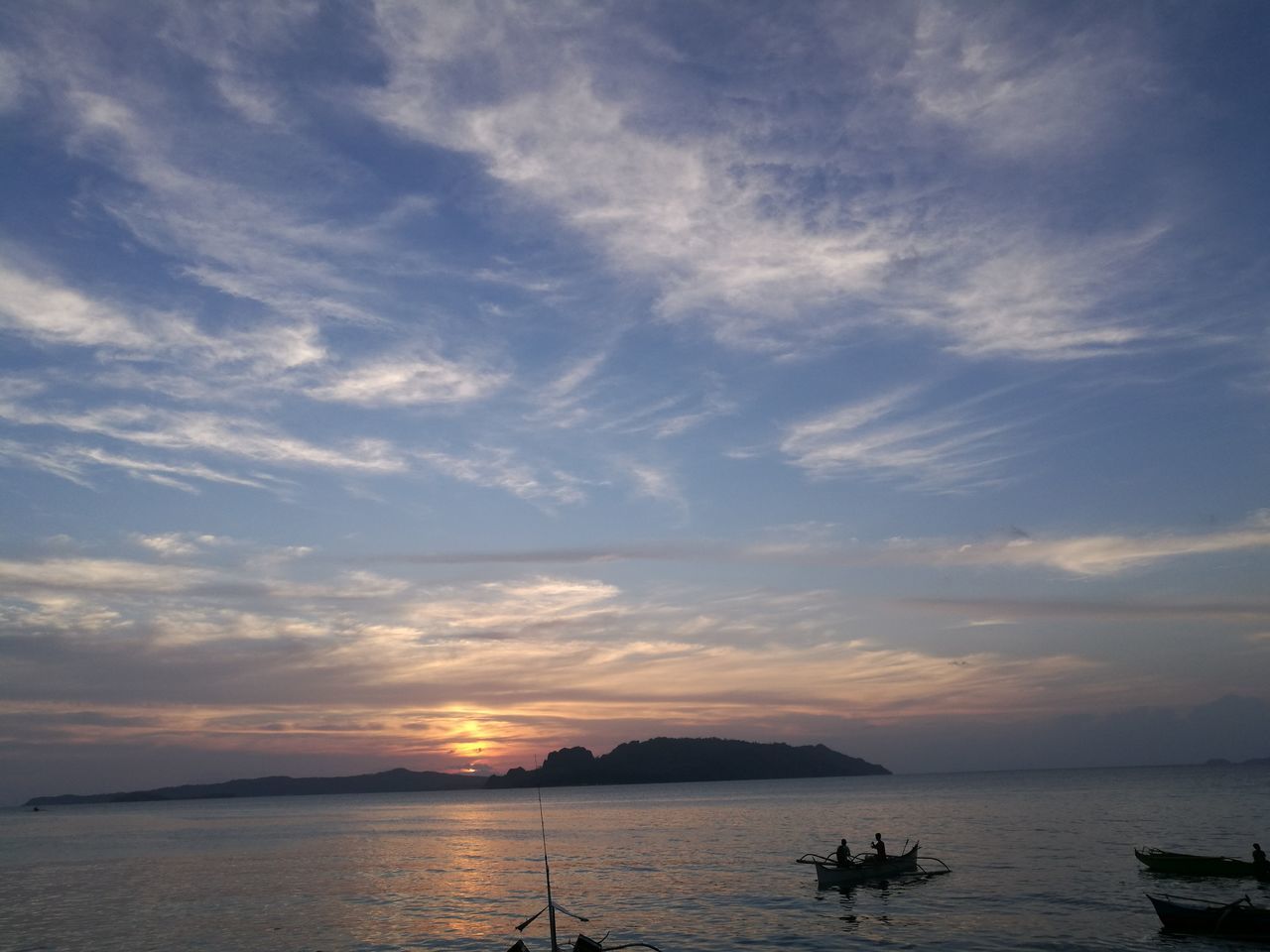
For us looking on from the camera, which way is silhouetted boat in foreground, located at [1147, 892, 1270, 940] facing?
facing to the left of the viewer
